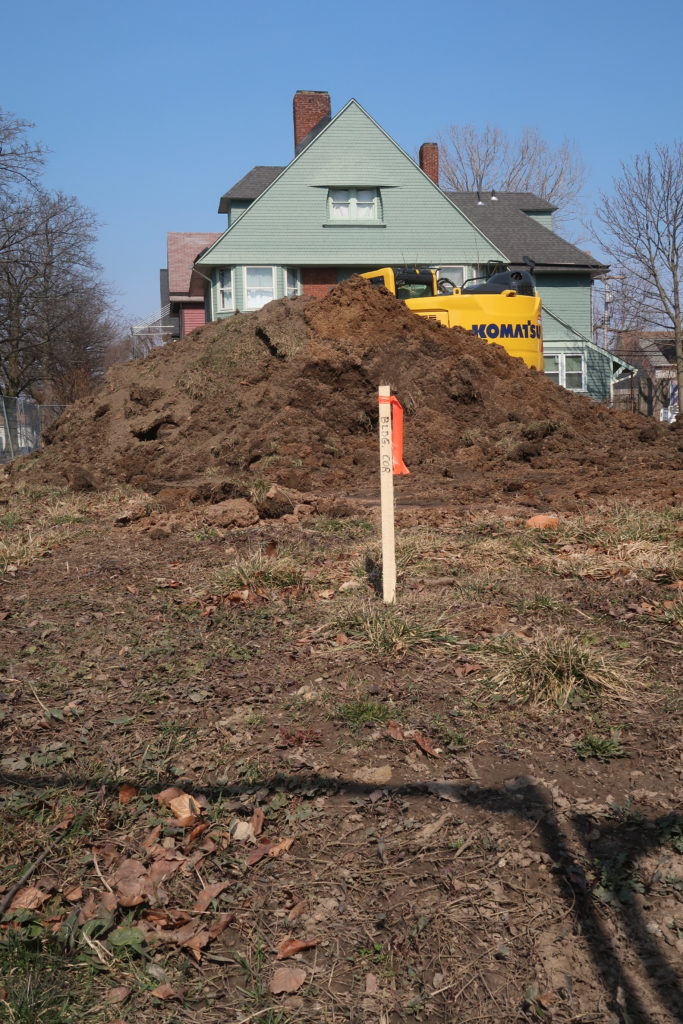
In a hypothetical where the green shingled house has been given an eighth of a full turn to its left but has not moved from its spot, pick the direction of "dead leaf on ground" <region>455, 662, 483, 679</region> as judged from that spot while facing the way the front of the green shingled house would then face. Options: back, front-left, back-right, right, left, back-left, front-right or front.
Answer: front-right

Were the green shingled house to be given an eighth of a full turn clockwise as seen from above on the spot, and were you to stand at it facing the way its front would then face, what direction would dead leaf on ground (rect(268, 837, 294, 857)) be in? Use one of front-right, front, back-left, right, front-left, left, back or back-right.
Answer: front-left

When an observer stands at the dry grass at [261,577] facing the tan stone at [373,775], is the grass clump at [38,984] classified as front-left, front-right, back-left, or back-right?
front-right

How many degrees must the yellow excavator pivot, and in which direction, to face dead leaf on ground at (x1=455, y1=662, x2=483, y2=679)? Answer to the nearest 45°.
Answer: approximately 135° to its left

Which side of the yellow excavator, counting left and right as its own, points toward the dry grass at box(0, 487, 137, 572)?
left

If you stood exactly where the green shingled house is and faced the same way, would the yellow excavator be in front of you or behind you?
in front

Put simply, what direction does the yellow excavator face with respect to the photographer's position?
facing away from the viewer and to the left of the viewer

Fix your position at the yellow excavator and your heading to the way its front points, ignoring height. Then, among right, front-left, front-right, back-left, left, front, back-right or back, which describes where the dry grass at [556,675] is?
back-left

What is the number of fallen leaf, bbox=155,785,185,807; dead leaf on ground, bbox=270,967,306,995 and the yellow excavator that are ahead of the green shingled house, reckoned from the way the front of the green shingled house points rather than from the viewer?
3

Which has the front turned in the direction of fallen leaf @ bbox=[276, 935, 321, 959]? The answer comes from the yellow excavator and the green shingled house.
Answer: the green shingled house

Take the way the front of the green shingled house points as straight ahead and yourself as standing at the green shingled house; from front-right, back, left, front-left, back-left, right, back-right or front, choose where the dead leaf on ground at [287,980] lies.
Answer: front

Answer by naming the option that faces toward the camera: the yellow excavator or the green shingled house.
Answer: the green shingled house

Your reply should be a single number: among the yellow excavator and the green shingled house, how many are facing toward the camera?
1

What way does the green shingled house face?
toward the camera

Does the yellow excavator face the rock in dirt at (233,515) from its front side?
no

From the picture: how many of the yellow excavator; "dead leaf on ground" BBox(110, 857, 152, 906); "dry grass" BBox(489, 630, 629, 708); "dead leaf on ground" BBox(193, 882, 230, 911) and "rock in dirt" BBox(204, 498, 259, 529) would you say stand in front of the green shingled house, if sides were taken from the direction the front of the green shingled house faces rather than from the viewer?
5

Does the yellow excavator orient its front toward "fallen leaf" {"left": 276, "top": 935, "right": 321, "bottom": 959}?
no

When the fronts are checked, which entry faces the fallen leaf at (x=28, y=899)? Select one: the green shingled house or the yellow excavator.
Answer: the green shingled house

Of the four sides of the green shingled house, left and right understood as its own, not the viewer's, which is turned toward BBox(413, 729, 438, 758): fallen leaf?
front

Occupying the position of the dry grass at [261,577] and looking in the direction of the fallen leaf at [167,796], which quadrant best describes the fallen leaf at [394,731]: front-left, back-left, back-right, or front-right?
front-left
